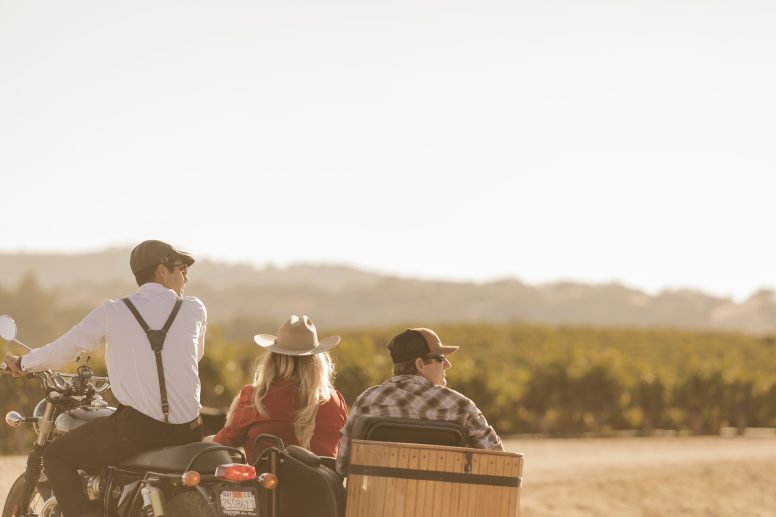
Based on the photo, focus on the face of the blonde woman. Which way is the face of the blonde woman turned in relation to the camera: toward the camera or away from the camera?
away from the camera

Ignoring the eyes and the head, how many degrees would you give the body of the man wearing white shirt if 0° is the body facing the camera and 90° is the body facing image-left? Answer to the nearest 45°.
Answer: approximately 180°

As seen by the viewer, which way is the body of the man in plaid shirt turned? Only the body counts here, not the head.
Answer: away from the camera

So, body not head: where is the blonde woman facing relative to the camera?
away from the camera

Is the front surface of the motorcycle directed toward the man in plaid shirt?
no

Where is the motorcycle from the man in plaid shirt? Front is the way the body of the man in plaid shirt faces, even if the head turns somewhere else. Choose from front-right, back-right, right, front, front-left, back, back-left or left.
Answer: left

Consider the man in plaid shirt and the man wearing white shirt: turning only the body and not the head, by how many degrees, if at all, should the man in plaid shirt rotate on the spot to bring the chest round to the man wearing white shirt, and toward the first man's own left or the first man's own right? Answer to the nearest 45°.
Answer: approximately 90° to the first man's own left

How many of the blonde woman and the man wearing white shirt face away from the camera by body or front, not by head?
2

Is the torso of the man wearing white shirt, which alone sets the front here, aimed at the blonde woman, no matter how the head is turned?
no

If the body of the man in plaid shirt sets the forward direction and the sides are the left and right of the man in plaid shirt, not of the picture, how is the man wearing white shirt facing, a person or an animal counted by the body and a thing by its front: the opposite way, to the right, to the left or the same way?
the same way

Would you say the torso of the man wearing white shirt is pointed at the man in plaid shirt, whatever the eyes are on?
no

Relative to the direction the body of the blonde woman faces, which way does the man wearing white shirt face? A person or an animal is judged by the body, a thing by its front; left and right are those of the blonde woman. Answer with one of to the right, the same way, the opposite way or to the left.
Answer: the same way

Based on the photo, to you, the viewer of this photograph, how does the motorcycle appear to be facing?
facing away from the viewer and to the left of the viewer

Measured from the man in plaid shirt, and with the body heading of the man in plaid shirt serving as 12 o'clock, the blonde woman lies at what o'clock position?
The blonde woman is roughly at 10 o'clock from the man in plaid shirt.
